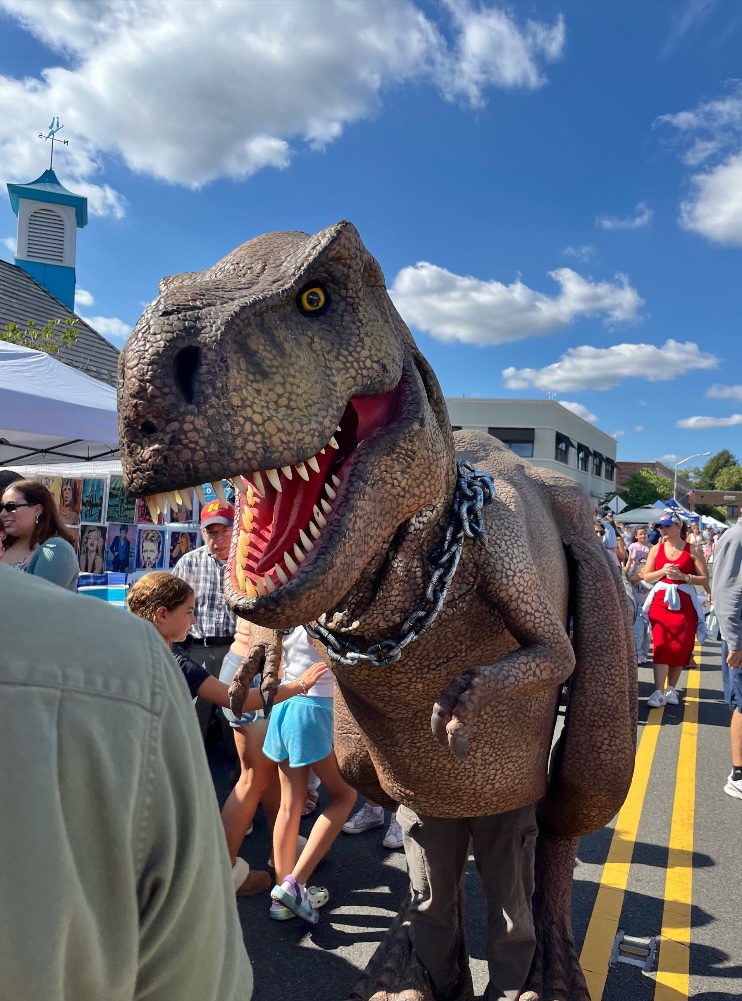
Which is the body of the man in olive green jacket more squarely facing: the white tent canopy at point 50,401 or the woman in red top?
the white tent canopy

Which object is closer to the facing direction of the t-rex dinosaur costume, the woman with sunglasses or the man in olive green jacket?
the man in olive green jacket

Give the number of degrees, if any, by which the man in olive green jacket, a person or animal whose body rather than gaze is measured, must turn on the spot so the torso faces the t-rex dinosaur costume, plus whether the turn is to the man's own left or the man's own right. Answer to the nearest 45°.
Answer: approximately 45° to the man's own right

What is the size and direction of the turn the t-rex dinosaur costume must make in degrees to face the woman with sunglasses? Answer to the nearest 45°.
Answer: approximately 90° to its right

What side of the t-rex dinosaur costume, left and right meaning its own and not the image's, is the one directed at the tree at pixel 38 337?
right

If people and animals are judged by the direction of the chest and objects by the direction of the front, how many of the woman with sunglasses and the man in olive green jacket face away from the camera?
1

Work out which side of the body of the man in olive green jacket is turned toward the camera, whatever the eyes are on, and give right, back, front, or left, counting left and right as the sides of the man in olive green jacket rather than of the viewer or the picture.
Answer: back

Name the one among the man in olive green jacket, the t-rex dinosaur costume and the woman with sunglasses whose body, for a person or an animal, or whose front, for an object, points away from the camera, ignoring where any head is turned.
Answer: the man in olive green jacket

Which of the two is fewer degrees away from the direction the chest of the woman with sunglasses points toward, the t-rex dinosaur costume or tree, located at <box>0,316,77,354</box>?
the t-rex dinosaur costume
